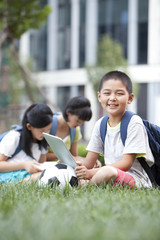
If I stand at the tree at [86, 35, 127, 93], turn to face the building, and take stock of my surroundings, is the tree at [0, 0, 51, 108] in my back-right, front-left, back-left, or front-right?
back-left

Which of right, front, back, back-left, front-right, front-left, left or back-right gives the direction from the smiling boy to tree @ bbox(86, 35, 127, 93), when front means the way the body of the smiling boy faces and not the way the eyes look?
back-right

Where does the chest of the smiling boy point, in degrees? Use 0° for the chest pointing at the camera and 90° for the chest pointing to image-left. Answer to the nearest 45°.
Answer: approximately 45°

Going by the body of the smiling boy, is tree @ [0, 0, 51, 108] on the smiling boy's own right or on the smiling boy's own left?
on the smiling boy's own right

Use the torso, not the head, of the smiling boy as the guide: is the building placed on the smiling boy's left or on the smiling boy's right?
on the smiling boy's right
